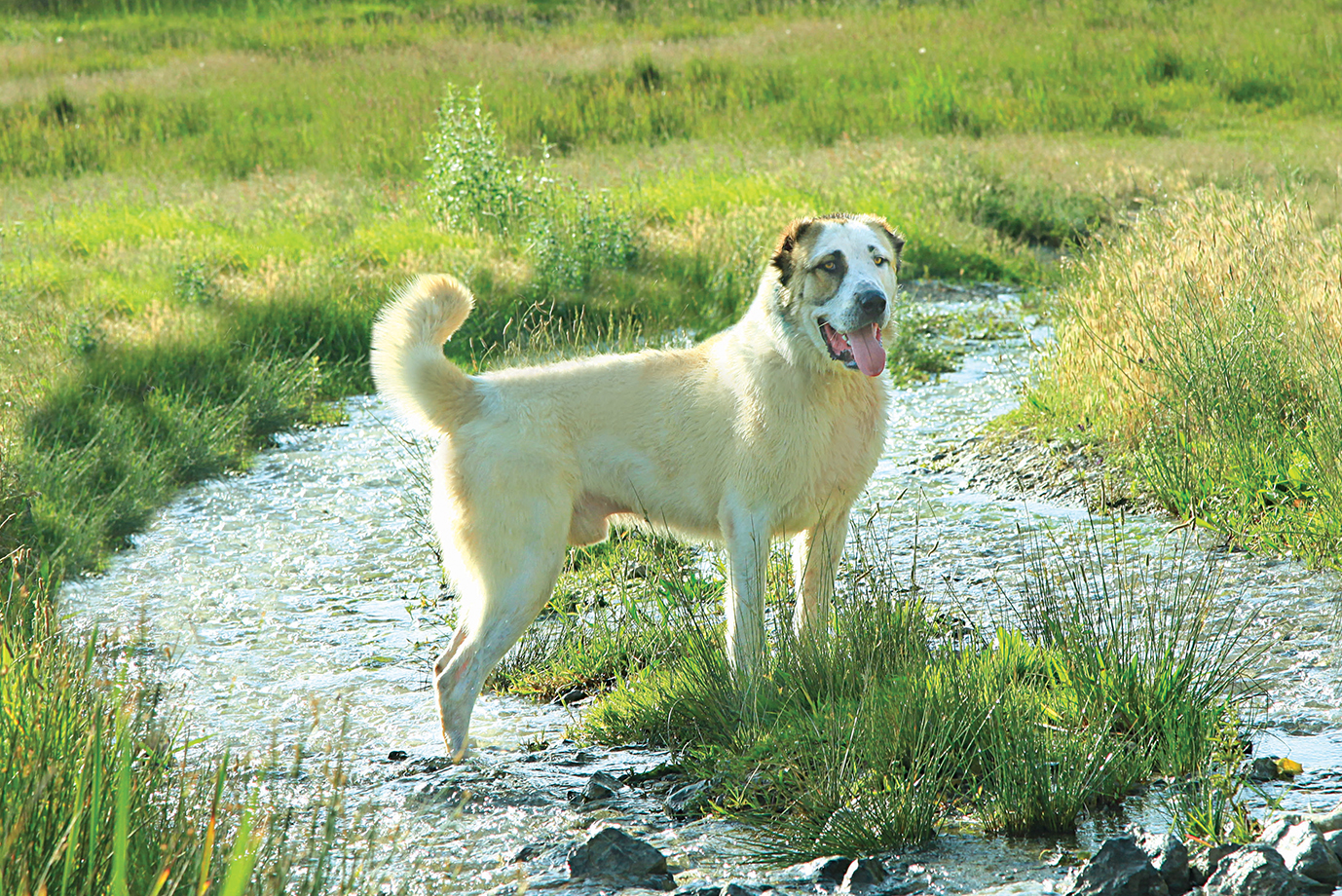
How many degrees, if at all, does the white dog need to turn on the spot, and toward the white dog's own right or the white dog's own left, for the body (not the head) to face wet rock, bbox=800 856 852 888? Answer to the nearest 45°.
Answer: approximately 90° to the white dog's own right

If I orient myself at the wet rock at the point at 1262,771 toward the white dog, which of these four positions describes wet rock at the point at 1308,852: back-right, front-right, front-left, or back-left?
back-left

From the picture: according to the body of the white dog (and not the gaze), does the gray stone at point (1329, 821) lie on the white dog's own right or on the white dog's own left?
on the white dog's own right

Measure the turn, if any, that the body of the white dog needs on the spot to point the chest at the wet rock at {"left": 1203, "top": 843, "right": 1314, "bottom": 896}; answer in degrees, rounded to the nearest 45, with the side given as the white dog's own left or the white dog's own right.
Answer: approximately 45° to the white dog's own right

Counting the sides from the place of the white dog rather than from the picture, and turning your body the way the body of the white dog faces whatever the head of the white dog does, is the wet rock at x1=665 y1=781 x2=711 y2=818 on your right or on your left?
on your right

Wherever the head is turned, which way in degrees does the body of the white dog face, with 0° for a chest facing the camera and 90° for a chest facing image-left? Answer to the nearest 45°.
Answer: approximately 270°

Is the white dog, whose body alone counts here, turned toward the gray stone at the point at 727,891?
no

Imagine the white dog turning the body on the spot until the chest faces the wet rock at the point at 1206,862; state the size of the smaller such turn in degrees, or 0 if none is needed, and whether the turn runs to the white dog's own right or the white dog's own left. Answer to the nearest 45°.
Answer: approximately 45° to the white dog's own right

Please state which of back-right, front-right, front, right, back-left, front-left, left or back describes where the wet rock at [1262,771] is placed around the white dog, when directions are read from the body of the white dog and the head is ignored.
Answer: front-right

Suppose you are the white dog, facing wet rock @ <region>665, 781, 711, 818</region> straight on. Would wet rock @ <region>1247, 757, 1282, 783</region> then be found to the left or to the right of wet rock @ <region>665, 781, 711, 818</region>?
left

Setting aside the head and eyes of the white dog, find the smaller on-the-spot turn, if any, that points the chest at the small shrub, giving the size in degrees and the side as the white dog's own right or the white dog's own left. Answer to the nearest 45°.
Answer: approximately 90° to the white dog's own left

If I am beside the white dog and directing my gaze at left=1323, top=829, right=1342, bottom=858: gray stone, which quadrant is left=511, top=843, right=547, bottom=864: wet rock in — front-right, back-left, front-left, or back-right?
front-right

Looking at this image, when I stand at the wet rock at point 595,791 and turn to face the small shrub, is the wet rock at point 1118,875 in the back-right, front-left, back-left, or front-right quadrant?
back-right

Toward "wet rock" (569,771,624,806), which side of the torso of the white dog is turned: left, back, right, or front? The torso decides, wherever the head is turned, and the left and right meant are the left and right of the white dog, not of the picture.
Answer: right

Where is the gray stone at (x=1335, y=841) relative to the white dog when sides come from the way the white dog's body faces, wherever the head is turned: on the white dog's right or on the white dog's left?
on the white dog's right
